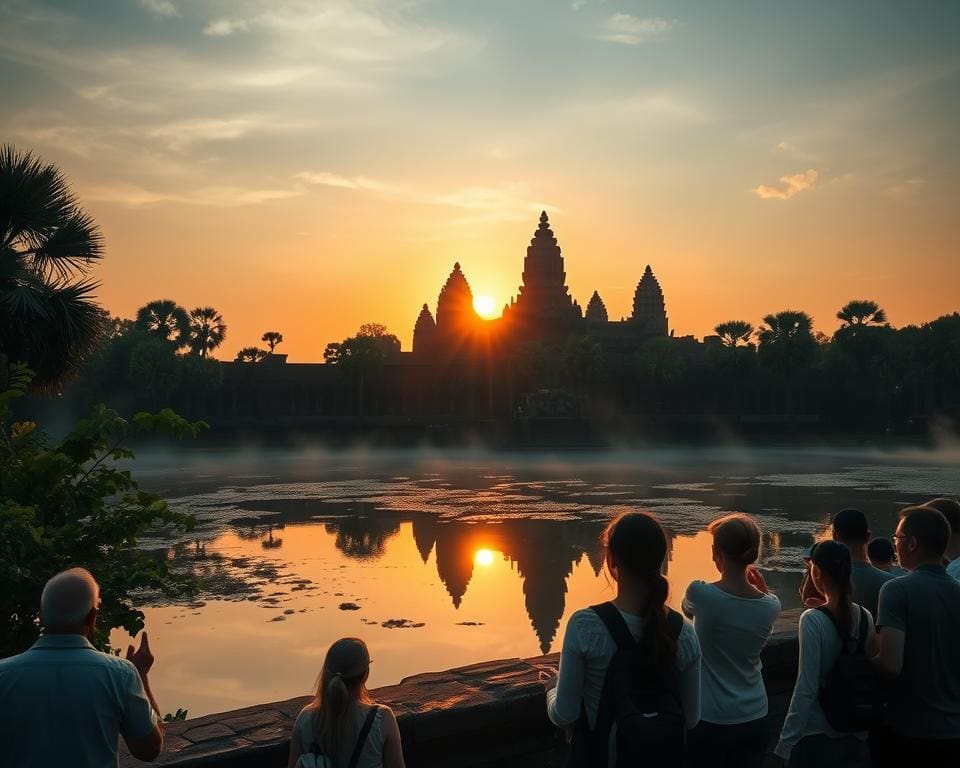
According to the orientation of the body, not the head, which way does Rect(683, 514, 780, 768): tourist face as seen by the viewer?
away from the camera

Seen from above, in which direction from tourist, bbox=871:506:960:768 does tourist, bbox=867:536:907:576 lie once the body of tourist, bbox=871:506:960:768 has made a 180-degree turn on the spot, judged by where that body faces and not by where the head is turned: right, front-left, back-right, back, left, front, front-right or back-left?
back-left

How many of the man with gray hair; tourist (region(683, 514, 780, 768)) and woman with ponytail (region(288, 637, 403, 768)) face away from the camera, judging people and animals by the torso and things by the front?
3

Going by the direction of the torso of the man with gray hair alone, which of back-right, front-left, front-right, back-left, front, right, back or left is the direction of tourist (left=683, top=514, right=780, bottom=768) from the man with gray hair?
right

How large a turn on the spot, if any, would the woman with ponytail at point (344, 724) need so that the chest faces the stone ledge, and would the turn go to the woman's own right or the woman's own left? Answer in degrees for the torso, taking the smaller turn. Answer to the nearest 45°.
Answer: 0° — they already face it

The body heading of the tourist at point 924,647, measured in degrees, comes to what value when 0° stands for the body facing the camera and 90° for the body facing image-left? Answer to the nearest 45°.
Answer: approximately 135°

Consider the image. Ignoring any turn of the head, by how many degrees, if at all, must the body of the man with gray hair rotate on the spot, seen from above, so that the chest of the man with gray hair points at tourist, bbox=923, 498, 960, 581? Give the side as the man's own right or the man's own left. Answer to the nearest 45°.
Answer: approximately 90° to the man's own right

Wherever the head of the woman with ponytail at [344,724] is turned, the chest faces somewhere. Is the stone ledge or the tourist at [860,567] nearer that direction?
the stone ledge

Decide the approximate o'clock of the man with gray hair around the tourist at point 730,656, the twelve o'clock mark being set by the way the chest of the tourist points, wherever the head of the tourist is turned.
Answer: The man with gray hair is roughly at 8 o'clock from the tourist.

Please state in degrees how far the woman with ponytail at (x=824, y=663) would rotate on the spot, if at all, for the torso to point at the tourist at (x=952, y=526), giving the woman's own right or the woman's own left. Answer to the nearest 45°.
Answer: approximately 90° to the woman's own right

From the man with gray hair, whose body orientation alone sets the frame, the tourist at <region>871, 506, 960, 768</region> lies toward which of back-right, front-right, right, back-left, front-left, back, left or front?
right

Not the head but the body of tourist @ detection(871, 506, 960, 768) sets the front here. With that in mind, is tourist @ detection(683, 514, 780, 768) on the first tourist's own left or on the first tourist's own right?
on the first tourist's own left

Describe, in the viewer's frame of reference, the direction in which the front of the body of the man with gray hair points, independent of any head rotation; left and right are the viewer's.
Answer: facing away from the viewer

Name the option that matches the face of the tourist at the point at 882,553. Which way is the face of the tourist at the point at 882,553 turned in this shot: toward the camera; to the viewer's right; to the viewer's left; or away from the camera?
away from the camera

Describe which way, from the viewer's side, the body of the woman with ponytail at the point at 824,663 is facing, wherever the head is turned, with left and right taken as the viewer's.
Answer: facing away from the viewer and to the left of the viewer

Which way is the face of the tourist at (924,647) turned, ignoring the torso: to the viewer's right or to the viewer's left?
to the viewer's left

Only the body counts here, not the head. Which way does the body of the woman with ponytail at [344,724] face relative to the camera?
away from the camera
